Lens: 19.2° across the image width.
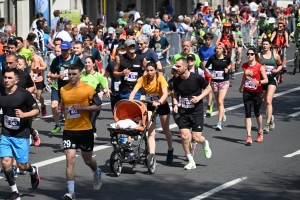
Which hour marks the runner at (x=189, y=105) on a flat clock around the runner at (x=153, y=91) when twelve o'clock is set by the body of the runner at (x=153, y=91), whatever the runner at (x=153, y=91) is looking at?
the runner at (x=189, y=105) is roughly at 8 o'clock from the runner at (x=153, y=91).

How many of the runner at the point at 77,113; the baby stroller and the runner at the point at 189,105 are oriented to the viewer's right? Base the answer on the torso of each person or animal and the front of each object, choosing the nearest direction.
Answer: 0

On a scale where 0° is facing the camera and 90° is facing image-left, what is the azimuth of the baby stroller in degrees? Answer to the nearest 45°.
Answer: approximately 45°

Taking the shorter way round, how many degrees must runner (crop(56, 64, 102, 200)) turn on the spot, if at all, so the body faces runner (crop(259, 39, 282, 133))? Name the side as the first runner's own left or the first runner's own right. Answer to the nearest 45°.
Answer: approximately 180°

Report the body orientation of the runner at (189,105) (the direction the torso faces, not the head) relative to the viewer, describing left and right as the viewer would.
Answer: facing the viewer and to the left of the viewer

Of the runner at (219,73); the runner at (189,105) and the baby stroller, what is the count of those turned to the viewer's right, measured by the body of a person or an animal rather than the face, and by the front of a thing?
0

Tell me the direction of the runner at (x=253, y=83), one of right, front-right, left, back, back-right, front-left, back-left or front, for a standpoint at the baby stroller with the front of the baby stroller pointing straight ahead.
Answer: back

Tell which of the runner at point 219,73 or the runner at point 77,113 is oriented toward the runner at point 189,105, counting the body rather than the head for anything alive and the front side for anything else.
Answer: the runner at point 219,73

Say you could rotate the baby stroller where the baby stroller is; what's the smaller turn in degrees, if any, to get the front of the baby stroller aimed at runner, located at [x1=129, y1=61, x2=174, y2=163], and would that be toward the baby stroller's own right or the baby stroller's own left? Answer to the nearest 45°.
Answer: approximately 180°

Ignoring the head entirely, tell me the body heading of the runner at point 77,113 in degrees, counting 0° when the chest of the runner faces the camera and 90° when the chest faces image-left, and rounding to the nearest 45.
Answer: approximately 45°

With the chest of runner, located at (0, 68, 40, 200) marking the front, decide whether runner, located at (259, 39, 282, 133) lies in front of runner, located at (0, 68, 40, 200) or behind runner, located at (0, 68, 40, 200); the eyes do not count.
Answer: behind

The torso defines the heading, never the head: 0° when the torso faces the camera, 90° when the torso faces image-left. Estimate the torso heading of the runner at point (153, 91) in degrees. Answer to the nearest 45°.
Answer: approximately 45°

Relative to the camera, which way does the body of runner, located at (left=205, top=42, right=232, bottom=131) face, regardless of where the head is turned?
toward the camera

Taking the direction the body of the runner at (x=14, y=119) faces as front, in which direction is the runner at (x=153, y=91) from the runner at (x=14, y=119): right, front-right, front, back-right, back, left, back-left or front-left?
back
